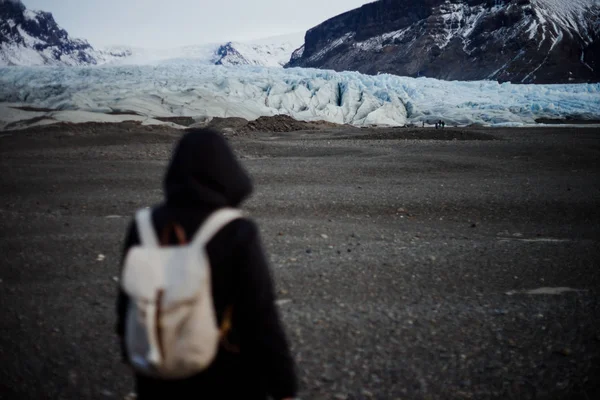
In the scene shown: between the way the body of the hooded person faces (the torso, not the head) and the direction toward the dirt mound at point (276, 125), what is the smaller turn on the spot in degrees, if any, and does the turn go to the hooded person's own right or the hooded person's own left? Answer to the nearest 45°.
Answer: approximately 45° to the hooded person's own left

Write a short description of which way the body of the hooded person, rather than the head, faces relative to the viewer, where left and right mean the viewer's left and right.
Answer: facing away from the viewer and to the right of the viewer

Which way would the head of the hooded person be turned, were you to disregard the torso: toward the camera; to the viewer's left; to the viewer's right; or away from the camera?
away from the camera
